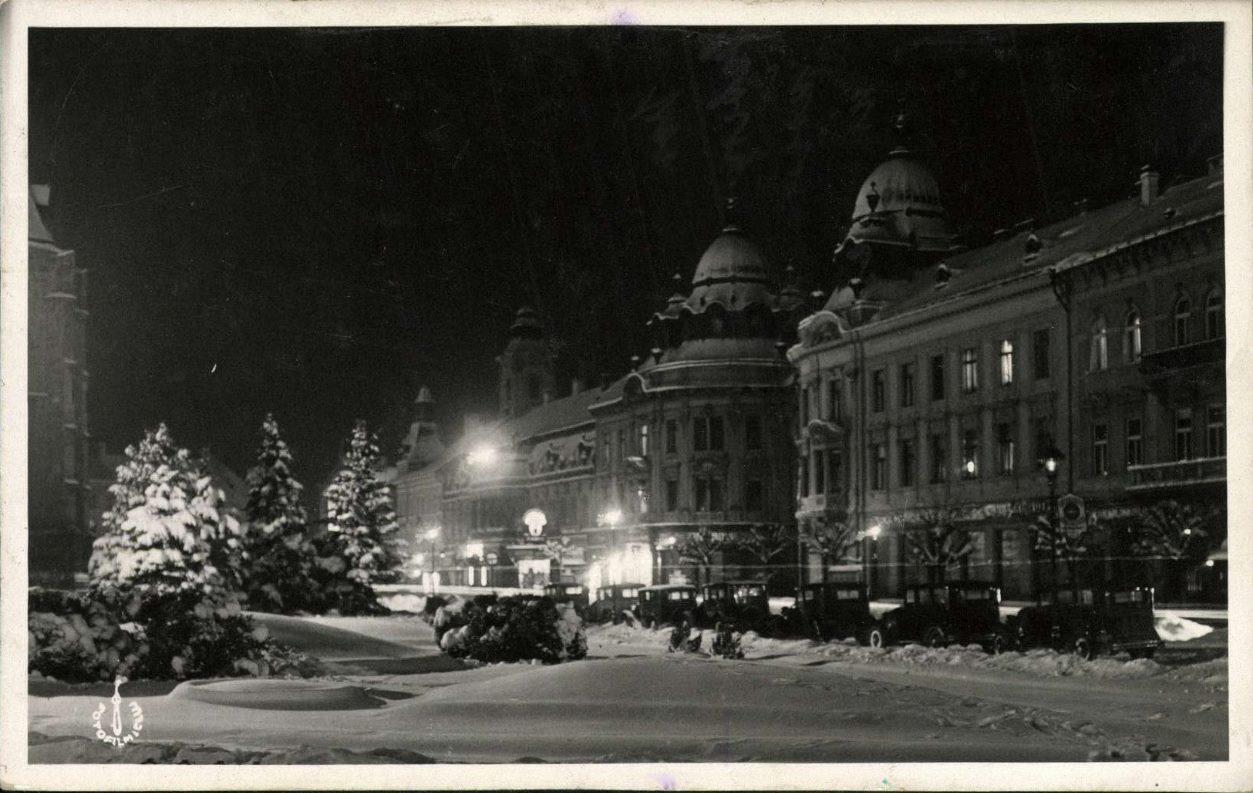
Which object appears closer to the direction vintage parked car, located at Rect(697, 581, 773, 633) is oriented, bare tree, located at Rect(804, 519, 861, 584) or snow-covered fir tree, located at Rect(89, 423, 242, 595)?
the snow-covered fir tree
